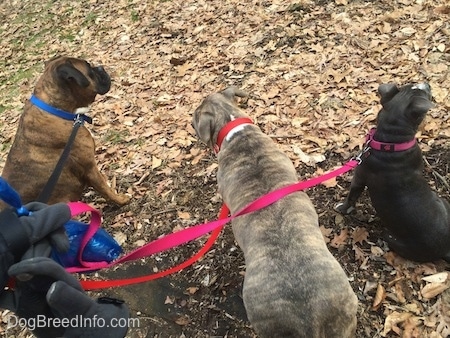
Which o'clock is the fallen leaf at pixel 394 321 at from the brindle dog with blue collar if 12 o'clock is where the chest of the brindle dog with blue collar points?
The fallen leaf is roughly at 2 o'clock from the brindle dog with blue collar.

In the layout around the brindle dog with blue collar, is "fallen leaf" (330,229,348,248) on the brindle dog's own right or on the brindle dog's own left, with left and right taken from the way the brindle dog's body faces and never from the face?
on the brindle dog's own right

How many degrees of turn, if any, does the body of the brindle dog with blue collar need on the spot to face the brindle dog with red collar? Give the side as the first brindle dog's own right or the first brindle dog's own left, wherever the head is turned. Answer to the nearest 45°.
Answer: approximately 90° to the first brindle dog's own right

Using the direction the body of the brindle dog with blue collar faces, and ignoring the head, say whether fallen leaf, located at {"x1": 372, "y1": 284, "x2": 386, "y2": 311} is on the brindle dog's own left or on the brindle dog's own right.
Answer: on the brindle dog's own right

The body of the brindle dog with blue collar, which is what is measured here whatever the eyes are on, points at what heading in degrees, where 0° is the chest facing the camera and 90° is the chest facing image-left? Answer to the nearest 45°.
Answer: approximately 270°

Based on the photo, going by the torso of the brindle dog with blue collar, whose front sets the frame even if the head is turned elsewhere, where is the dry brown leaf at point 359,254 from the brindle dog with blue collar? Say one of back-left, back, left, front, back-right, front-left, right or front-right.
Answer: front-right

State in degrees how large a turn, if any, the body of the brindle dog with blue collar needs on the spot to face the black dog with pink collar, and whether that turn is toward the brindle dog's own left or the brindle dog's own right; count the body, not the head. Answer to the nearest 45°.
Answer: approximately 45° to the brindle dog's own right
